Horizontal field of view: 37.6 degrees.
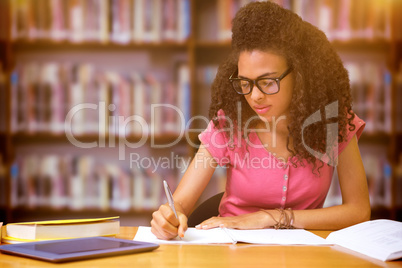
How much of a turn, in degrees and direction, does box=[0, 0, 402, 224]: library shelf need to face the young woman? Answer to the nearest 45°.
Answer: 0° — it already faces them

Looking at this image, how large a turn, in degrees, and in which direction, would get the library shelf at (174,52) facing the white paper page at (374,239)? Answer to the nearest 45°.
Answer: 0° — it already faces it

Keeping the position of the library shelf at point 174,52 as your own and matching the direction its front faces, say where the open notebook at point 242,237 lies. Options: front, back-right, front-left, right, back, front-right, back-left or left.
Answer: front

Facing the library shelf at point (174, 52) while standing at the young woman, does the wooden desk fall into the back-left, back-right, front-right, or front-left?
back-left

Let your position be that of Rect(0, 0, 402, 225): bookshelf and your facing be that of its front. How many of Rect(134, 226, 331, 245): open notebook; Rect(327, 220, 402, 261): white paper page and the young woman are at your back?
0

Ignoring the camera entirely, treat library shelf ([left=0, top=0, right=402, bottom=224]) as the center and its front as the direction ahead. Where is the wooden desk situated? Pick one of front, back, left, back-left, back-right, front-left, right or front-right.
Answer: front

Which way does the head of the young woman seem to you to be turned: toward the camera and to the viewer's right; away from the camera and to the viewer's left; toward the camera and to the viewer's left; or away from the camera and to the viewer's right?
toward the camera and to the viewer's left

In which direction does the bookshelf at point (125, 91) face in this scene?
toward the camera

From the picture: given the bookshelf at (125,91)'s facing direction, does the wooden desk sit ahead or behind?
ahead
